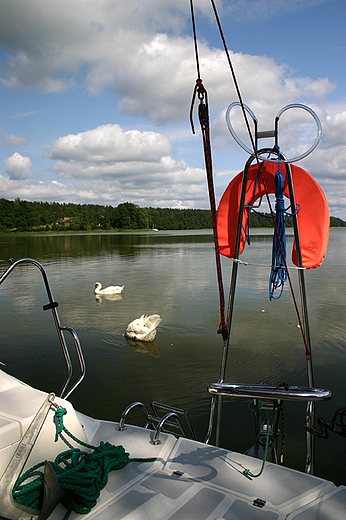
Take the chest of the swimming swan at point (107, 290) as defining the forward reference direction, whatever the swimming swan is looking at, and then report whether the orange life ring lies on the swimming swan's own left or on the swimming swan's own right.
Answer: on the swimming swan's own left

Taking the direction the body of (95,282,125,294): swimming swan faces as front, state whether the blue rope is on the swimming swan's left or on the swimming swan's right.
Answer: on the swimming swan's left

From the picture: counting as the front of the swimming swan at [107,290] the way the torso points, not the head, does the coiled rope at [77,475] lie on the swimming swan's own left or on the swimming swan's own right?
on the swimming swan's own left

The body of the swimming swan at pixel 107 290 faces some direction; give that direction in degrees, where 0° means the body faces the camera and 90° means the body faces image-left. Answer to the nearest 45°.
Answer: approximately 90°

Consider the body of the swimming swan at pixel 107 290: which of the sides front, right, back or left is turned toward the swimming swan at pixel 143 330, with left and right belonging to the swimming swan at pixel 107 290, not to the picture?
left
